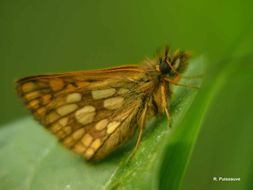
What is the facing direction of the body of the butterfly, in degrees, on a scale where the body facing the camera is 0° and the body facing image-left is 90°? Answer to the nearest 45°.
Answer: approximately 270°
